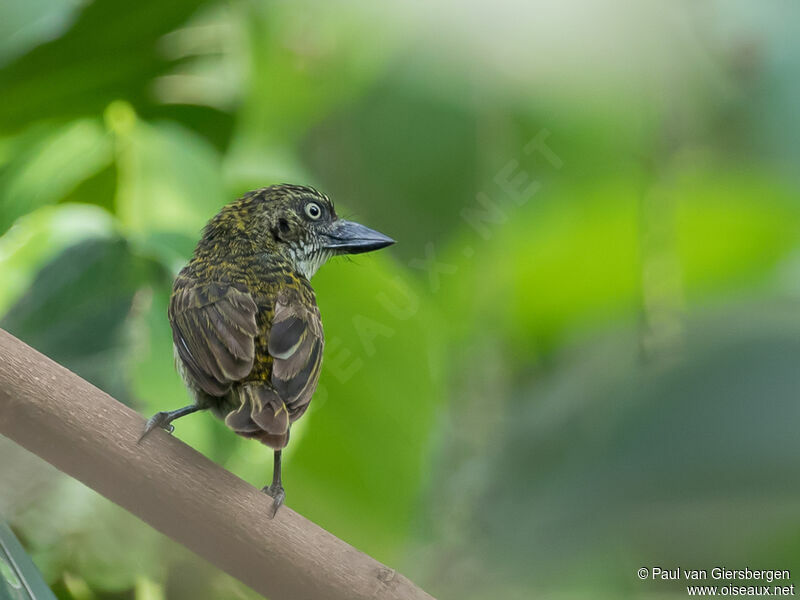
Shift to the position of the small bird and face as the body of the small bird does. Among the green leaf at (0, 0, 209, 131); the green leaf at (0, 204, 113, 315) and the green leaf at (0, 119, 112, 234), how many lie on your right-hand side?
0

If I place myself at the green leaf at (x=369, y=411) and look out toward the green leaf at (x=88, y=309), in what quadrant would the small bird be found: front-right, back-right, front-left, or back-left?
front-left

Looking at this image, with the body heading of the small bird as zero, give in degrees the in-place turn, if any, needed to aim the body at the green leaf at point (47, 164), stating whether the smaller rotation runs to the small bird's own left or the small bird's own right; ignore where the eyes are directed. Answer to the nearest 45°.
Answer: approximately 45° to the small bird's own left

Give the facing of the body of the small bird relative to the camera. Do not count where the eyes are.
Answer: away from the camera

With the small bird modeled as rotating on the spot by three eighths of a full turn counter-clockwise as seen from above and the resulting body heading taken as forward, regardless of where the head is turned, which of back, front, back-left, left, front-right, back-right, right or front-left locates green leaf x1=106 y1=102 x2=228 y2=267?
right

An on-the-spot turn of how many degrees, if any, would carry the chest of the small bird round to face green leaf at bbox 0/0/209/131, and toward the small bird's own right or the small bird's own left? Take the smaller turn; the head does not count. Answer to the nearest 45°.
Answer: approximately 45° to the small bird's own left

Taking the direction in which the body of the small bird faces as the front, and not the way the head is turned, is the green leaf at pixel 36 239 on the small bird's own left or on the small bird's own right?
on the small bird's own left
